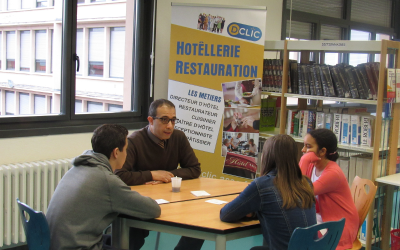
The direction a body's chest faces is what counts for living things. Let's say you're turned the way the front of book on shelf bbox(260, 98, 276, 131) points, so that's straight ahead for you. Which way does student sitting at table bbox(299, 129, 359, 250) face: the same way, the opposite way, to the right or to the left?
to the right

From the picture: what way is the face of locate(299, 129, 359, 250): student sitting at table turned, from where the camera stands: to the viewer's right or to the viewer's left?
to the viewer's left

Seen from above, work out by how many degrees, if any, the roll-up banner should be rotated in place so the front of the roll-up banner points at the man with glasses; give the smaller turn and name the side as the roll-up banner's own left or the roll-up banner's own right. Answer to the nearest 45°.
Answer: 0° — it already faces them

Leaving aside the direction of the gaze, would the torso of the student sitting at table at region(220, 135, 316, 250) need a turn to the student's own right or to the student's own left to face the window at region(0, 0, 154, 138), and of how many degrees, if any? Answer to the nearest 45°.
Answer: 0° — they already face it

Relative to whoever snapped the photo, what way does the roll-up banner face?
facing the viewer

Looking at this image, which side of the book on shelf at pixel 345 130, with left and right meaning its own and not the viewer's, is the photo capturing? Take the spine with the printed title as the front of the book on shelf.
front

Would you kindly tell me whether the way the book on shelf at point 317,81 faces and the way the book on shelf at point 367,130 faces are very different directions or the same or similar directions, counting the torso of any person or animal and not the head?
same or similar directions

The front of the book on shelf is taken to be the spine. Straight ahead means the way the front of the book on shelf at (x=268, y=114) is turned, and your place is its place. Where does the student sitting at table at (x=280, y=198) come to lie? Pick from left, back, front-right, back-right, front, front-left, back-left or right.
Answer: front

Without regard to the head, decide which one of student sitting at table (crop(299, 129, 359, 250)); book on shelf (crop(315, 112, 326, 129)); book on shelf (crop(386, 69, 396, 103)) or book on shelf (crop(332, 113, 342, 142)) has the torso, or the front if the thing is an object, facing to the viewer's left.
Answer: the student sitting at table

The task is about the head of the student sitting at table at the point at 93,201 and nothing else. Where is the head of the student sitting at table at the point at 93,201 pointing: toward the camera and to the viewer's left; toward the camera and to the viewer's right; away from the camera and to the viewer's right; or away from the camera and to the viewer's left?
away from the camera and to the viewer's right

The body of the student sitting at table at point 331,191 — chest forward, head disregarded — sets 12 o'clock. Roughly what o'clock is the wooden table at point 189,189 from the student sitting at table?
The wooden table is roughly at 12 o'clock from the student sitting at table.

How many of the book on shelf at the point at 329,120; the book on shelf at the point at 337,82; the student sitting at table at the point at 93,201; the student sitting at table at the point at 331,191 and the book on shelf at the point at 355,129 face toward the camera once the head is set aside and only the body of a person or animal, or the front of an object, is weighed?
3

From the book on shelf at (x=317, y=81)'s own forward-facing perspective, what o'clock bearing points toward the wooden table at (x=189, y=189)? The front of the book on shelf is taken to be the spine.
The wooden table is roughly at 1 o'clock from the book on shelf.

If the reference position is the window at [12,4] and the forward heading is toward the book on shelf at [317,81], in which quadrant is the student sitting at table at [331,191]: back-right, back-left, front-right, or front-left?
front-right

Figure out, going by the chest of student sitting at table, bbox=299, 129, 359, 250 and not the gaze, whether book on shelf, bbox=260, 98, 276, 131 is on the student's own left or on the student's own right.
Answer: on the student's own right

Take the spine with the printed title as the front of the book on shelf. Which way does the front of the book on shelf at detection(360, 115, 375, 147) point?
toward the camera

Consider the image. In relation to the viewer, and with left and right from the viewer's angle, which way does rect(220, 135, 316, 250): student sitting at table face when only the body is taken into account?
facing away from the viewer and to the left of the viewer

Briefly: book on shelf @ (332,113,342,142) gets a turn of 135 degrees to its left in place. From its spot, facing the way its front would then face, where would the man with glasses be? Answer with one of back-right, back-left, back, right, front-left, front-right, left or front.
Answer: back
